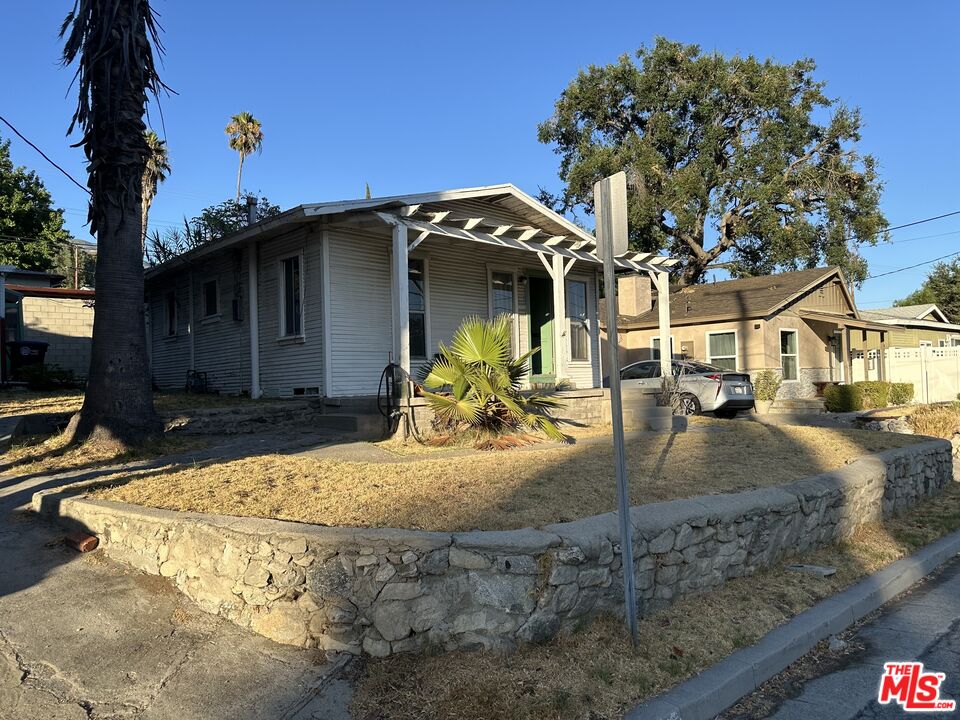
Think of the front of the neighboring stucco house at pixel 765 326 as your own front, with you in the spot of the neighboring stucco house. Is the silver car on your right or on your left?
on your right

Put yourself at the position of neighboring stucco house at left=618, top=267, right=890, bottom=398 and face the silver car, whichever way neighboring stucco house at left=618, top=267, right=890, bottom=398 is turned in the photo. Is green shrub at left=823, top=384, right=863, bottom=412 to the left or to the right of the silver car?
left

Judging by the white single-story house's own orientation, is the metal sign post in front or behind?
in front

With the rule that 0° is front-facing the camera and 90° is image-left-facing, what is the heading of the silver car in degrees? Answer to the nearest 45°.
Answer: approximately 135°

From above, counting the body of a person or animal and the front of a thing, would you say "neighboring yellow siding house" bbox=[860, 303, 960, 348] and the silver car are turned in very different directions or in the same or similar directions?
very different directions

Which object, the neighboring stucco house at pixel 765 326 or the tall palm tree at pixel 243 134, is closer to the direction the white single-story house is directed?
the neighboring stucco house

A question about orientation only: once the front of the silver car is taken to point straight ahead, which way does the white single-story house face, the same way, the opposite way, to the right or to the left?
the opposite way

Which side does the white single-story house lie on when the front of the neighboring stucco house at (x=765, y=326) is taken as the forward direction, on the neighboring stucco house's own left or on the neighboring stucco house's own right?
on the neighboring stucco house's own right

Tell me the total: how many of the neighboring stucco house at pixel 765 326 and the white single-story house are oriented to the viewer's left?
0

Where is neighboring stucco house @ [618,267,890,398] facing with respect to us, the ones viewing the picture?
facing the viewer and to the right of the viewer

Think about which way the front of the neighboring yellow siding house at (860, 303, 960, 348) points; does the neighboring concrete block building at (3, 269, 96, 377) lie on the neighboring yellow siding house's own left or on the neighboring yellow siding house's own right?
on the neighboring yellow siding house's own right

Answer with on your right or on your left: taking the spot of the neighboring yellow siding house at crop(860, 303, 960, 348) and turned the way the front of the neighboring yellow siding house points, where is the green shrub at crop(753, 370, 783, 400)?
on your right

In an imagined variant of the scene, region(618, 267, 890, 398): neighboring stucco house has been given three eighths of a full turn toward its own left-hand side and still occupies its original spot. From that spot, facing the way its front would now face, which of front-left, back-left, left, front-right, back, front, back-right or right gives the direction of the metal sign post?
back

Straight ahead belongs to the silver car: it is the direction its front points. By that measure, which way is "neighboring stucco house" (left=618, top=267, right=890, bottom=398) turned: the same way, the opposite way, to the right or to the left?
the opposite way

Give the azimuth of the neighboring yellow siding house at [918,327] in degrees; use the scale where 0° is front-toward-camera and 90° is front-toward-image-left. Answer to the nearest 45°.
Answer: approximately 315°

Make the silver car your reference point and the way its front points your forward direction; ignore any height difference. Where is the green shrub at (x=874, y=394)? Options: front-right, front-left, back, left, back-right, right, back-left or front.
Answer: right
